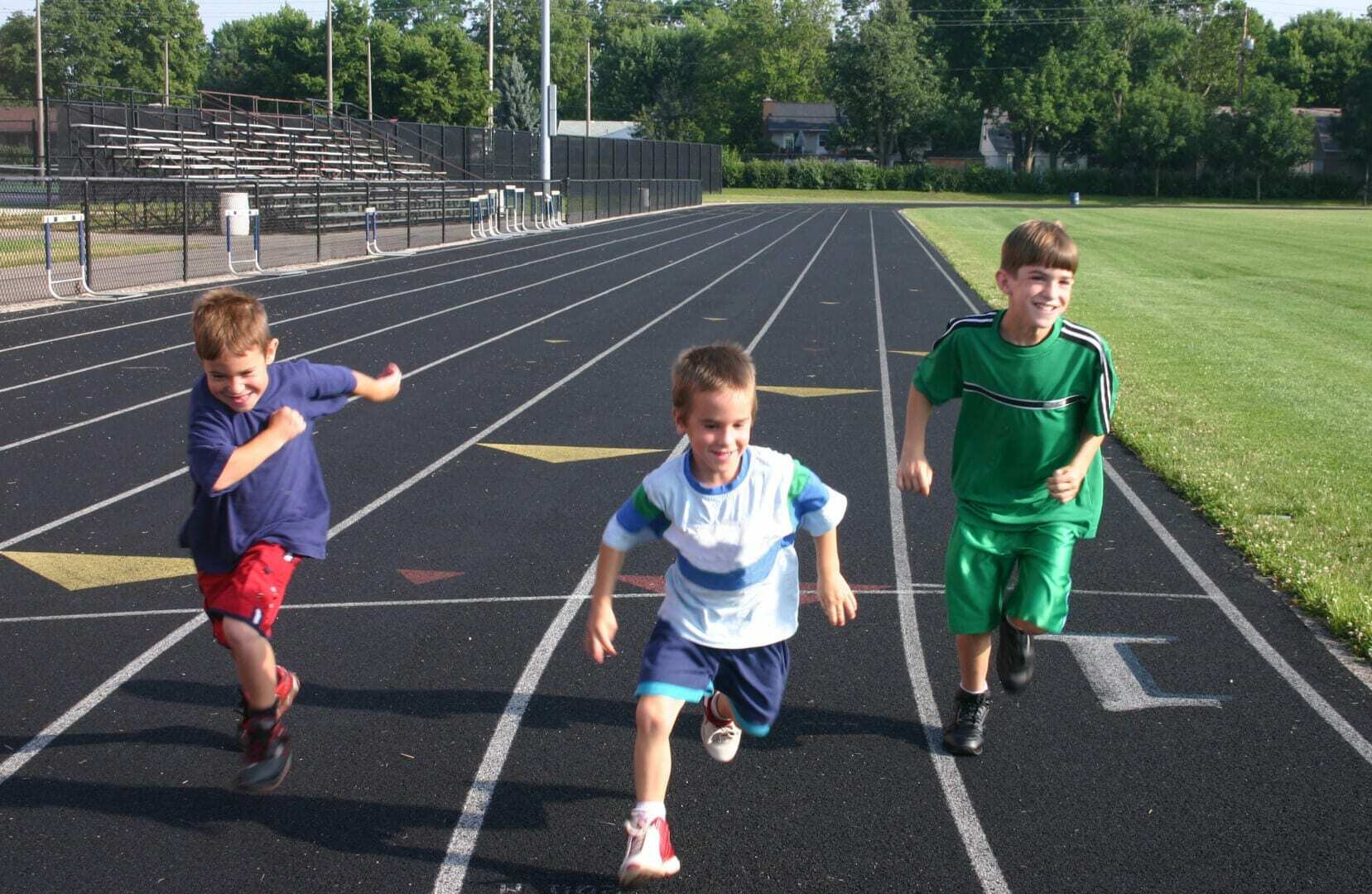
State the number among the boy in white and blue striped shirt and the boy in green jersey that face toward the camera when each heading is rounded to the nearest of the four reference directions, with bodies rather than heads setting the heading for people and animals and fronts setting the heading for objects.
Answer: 2

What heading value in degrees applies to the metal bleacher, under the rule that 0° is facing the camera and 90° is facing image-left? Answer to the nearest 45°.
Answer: approximately 315°

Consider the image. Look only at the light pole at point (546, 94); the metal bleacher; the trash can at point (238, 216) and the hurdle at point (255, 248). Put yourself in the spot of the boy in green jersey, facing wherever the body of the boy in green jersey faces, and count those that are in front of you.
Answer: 0

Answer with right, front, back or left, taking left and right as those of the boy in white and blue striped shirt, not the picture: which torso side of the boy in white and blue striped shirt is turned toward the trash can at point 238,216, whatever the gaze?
back

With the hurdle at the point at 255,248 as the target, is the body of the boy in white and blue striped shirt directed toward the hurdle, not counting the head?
no

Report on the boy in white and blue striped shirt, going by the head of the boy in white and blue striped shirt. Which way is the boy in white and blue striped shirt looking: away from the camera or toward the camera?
toward the camera

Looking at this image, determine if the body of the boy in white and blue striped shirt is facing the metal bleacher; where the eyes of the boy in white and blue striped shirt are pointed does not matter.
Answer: no

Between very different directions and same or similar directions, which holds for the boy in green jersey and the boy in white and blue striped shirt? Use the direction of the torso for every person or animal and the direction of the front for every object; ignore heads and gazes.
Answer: same or similar directions

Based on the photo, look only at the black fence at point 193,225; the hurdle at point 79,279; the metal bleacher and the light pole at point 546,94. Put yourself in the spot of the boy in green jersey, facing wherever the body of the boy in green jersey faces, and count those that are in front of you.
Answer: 0

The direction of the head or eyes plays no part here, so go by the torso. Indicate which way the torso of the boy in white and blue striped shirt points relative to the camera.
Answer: toward the camera

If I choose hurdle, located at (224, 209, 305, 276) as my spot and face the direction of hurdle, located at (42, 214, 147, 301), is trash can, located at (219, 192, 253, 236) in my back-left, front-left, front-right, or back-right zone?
back-right

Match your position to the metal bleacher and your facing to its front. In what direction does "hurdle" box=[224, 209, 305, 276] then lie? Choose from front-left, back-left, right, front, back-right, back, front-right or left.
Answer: front-right

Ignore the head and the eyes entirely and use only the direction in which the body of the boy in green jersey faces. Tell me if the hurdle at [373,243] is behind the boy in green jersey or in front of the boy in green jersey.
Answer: behind

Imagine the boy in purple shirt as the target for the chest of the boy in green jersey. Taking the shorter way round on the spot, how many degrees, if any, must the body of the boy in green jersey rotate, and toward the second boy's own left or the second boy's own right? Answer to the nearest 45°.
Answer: approximately 90° to the second boy's own right

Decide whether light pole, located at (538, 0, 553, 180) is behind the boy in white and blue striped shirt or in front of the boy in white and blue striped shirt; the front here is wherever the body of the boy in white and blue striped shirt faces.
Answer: behind

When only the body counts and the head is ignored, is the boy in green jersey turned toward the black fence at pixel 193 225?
no

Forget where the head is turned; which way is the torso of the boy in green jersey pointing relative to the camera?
toward the camera

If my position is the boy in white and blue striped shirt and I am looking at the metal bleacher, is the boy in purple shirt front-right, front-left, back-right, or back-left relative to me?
front-left
